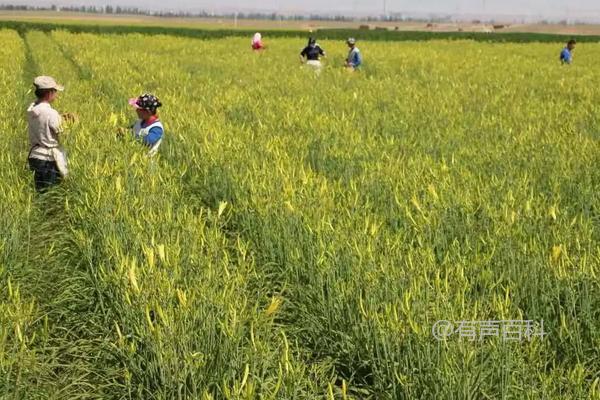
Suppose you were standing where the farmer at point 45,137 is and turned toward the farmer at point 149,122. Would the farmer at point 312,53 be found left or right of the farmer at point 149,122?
left

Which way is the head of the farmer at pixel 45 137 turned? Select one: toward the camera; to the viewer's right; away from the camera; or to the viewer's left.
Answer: to the viewer's right
